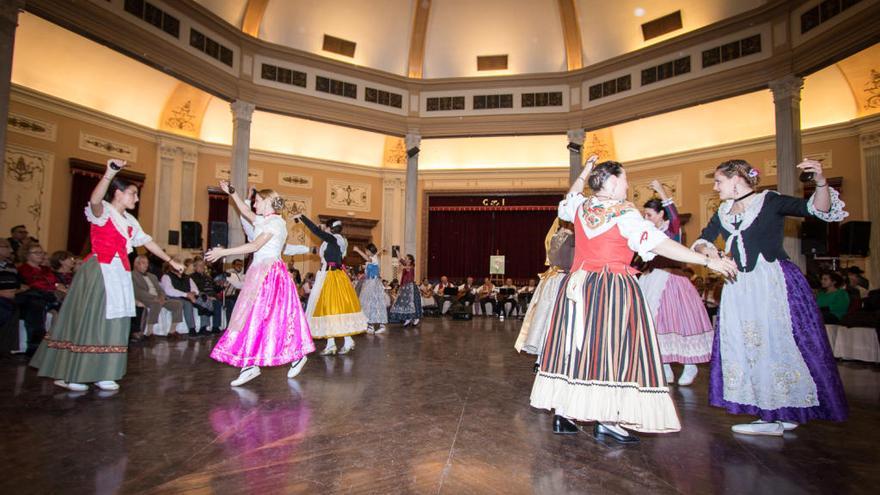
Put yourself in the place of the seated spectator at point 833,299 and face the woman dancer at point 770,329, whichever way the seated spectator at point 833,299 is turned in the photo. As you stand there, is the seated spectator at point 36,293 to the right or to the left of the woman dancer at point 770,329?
right

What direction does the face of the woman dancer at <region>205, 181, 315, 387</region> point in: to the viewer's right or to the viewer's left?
to the viewer's left

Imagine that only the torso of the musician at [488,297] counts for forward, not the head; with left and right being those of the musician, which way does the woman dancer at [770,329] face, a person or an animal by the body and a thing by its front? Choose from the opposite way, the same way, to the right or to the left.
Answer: to the right

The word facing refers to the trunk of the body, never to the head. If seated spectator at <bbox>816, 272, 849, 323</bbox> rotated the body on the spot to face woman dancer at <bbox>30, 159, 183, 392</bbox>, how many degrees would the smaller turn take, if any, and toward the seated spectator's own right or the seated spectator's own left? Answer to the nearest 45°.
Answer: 0° — they already face them

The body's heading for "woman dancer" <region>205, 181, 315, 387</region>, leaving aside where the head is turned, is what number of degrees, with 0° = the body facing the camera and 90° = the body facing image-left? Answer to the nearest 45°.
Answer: approximately 90°

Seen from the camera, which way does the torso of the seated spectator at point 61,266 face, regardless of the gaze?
to the viewer's right

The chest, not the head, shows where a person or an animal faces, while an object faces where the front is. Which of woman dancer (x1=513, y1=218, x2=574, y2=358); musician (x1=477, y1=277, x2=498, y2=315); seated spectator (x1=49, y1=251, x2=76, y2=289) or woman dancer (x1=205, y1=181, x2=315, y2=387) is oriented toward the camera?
the musician

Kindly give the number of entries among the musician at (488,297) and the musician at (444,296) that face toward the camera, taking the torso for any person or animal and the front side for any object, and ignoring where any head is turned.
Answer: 2

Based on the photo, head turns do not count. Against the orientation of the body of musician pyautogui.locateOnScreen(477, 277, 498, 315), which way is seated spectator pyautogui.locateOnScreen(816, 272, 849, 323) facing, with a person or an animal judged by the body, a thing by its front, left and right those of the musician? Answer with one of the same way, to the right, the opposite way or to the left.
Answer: to the right

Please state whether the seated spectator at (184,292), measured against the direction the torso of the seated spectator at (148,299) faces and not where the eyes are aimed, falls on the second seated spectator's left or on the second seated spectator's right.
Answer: on the second seated spectator's left

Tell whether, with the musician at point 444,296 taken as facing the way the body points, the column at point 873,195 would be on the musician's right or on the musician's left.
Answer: on the musician's left
